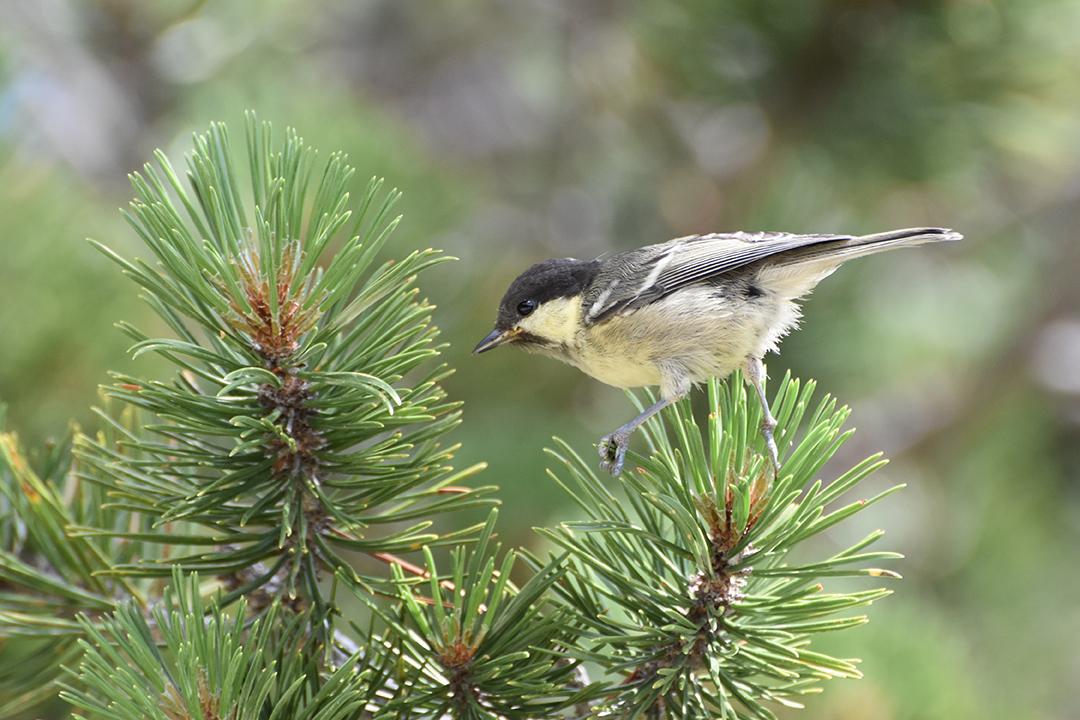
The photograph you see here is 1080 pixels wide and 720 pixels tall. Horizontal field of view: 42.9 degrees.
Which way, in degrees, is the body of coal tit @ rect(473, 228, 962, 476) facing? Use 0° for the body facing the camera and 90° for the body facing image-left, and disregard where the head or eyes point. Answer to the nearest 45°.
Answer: approximately 90°

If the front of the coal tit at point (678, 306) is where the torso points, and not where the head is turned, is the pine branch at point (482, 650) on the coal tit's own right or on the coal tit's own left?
on the coal tit's own left

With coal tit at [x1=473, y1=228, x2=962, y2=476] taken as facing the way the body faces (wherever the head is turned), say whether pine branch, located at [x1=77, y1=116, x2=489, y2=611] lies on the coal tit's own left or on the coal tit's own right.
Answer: on the coal tit's own left

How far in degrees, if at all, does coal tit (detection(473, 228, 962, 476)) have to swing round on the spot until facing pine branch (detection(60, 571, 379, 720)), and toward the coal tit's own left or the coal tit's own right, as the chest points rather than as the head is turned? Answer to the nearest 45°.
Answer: approximately 45° to the coal tit's own left
